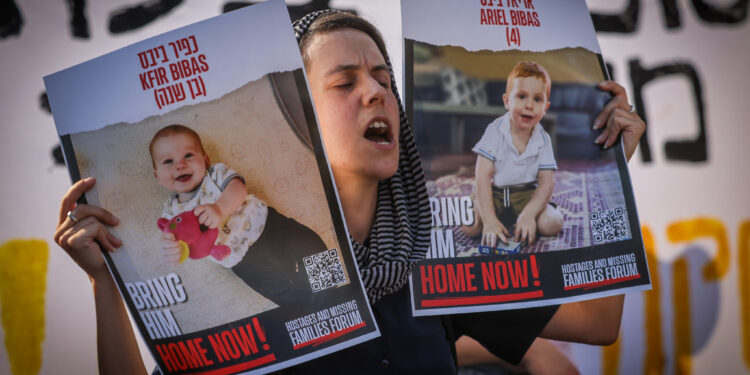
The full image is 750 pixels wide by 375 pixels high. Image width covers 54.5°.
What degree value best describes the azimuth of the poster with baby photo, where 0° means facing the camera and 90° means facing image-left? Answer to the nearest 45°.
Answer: approximately 0°

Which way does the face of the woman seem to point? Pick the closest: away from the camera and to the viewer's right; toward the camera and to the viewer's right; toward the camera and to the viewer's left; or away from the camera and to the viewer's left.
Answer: toward the camera and to the viewer's right
